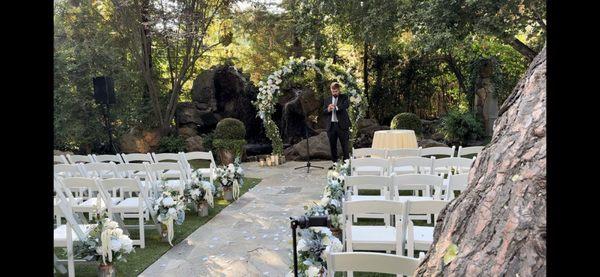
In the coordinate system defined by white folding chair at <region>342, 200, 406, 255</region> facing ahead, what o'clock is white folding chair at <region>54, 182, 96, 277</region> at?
white folding chair at <region>54, 182, 96, 277</region> is roughly at 9 o'clock from white folding chair at <region>342, 200, 406, 255</region>.

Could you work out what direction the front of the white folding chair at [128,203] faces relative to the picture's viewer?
facing away from the viewer and to the right of the viewer

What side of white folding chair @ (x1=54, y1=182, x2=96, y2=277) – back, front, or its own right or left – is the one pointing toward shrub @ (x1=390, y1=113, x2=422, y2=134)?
front

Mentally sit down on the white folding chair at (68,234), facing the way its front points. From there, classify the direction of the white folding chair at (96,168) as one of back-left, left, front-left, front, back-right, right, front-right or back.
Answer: front-left

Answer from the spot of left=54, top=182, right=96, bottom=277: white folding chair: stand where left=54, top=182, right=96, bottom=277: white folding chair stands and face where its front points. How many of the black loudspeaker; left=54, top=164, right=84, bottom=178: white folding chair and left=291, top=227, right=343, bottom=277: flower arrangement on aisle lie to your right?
1

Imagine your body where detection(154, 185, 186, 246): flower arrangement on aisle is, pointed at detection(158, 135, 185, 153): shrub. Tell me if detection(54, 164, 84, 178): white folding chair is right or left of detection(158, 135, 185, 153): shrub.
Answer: left

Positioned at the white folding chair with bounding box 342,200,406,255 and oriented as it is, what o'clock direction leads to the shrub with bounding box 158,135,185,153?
The shrub is roughly at 11 o'clock from the white folding chair.

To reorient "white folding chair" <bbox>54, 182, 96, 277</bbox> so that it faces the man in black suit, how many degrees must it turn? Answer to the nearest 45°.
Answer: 0° — it already faces them

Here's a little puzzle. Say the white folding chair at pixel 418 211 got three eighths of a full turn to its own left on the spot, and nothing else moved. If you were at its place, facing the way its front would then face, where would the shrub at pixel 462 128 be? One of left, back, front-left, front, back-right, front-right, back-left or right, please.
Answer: back-right

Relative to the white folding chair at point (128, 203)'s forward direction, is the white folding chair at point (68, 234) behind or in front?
behind

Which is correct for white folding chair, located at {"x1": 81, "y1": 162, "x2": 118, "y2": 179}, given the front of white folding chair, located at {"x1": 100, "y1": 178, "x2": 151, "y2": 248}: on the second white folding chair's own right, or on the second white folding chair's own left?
on the second white folding chair's own left

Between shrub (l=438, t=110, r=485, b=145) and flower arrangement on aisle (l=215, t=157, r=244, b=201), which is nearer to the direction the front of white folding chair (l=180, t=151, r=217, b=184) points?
the shrub

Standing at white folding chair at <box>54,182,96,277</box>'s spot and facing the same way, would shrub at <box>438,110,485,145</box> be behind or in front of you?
in front

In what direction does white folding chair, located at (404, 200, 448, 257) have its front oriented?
away from the camera

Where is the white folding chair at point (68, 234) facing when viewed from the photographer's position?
facing away from the viewer and to the right of the viewer

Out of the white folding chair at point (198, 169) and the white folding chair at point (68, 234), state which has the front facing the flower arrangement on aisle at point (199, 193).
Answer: the white folding chair at point (68, 234)

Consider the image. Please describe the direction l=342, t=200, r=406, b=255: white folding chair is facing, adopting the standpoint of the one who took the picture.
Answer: facing away from the viewer

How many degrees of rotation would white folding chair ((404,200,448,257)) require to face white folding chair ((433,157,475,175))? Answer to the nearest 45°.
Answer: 0° — it already faces it

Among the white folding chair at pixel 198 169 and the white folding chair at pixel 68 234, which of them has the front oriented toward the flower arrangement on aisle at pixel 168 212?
the white folding chair at pixel 68 234
